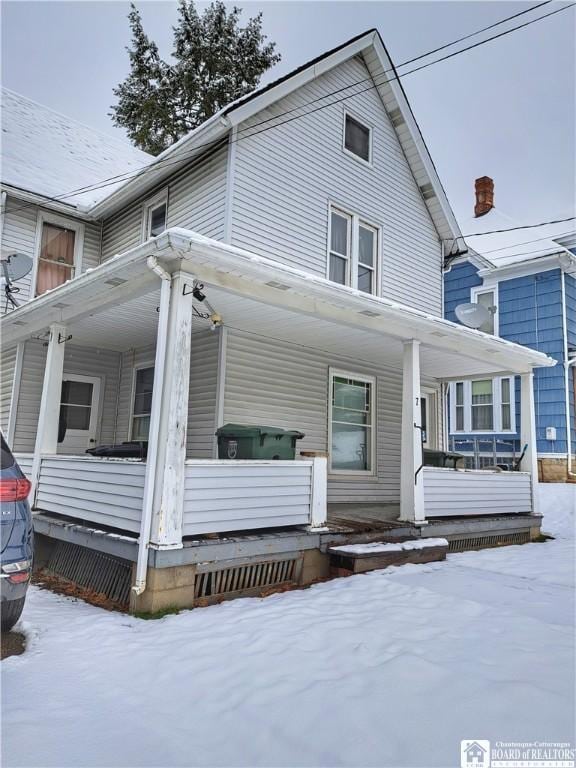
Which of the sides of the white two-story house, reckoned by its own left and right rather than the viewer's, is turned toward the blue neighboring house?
left

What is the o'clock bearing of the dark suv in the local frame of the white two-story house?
The dark suv is roughly at 2 o'clock from the white two-story house.

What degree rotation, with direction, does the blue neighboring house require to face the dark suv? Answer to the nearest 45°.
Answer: approximately 45° to its right

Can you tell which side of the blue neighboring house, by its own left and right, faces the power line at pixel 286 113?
right

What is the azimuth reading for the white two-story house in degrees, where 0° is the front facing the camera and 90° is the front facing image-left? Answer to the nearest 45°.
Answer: approximately 315°

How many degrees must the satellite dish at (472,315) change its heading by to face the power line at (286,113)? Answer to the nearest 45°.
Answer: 0° — it already faces it

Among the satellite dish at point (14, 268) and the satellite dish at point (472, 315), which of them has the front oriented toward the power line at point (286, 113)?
the satellite dish at point (472, 315)

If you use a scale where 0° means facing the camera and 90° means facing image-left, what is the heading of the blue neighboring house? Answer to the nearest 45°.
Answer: approximately 315°

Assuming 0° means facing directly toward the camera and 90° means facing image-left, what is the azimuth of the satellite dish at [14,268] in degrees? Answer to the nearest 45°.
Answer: approximately 45°

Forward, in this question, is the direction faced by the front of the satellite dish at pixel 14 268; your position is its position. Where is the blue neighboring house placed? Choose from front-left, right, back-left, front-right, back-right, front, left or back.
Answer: back-left
